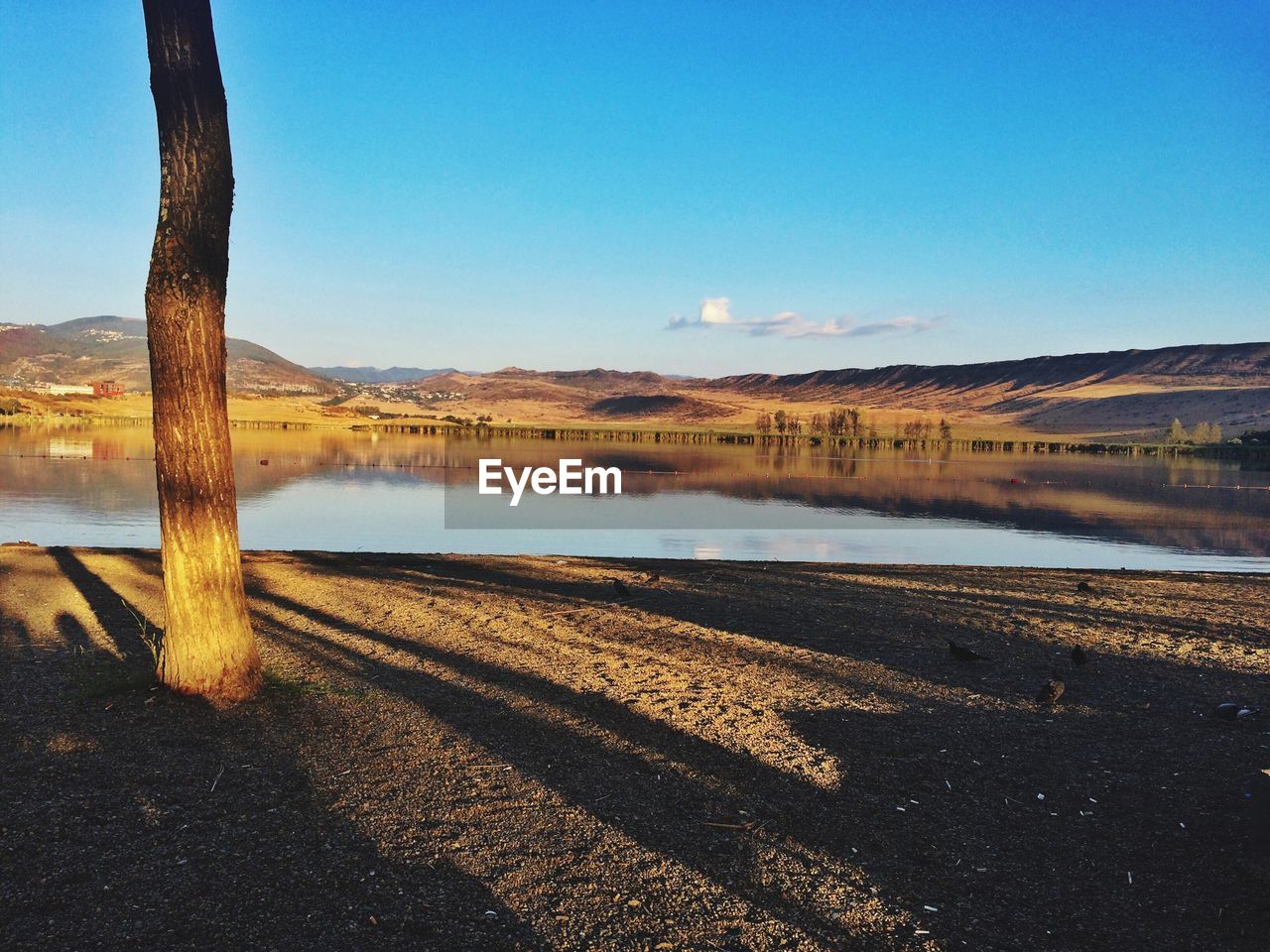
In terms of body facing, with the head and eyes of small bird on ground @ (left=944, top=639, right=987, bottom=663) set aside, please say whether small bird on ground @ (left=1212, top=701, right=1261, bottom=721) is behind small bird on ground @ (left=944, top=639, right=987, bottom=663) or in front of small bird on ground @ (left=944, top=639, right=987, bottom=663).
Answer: behind

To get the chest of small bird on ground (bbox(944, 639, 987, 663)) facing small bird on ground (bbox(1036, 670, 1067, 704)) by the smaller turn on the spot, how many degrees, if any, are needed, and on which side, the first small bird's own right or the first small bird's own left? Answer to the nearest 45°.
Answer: approximately 135° to the first small bird's own left

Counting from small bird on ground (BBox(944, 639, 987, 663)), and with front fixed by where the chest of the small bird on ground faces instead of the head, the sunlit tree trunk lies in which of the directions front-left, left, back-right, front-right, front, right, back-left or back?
front-left

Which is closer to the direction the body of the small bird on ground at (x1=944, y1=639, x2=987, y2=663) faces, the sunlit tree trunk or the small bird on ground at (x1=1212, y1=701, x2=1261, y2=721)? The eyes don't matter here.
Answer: the sunlit tree trunk

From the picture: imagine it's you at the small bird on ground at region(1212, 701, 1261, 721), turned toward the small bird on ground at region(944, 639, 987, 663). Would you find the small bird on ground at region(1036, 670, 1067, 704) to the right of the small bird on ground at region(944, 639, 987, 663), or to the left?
left
